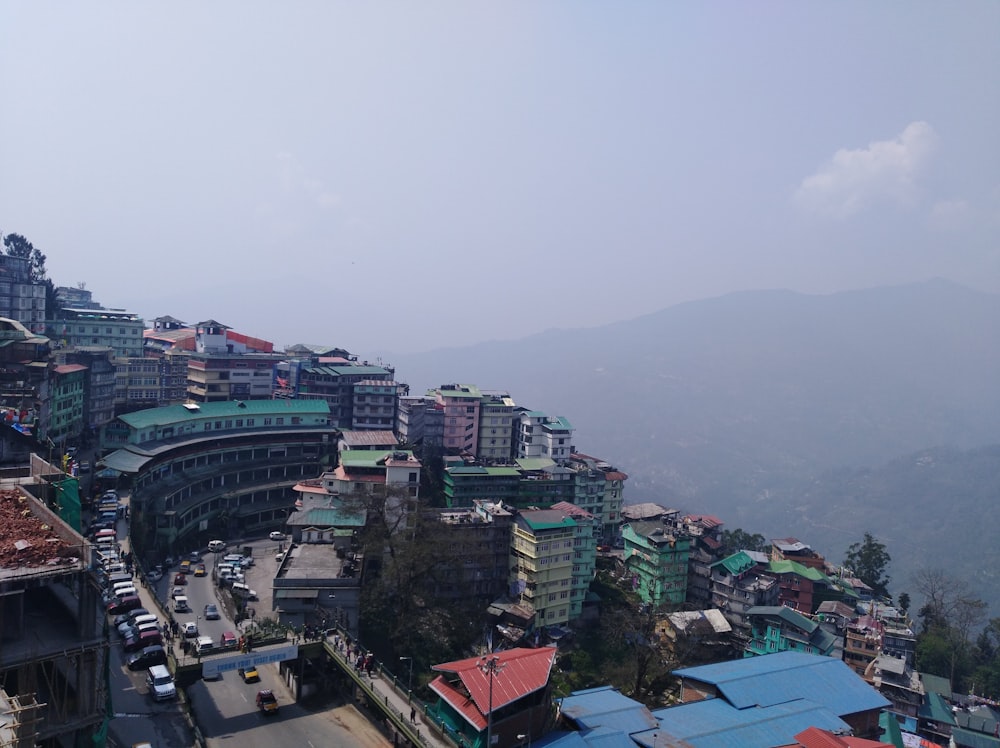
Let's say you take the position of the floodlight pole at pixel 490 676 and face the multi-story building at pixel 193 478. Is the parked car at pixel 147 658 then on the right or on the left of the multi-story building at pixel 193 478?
left

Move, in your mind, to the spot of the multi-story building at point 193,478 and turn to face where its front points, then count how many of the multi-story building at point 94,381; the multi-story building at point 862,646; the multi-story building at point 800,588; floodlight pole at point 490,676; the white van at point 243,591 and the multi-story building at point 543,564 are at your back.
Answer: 1

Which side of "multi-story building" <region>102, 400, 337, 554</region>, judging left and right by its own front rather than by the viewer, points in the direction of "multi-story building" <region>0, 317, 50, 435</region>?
right

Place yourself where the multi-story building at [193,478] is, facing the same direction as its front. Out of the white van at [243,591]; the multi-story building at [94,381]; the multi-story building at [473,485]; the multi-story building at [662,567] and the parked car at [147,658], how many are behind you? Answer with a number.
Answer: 1

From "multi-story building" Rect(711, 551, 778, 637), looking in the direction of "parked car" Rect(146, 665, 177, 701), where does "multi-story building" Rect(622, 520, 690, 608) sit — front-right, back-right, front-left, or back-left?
front-right

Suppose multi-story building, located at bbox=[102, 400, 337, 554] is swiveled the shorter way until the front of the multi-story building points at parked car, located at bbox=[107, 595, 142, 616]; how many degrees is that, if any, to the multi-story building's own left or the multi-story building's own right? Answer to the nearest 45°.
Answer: approximately 45° to the multi-story building's own right

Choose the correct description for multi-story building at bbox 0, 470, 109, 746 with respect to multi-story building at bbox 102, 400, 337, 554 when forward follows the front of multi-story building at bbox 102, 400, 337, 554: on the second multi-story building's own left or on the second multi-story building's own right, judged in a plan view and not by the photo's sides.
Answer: on the second multi-story building's own right

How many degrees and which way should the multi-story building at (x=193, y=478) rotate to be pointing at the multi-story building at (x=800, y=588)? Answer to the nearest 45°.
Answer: approximately 45° to its left

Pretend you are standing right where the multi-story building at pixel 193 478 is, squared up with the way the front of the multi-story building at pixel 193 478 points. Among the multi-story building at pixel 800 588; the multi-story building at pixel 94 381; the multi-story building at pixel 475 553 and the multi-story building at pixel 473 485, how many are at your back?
1

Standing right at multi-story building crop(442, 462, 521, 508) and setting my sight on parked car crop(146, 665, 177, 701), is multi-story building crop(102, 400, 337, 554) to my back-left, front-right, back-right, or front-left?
front-right

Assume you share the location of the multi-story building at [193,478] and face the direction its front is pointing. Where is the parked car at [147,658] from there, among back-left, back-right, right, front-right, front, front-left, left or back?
front-right

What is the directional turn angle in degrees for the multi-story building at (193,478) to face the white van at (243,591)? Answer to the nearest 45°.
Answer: approximately 45° to its right

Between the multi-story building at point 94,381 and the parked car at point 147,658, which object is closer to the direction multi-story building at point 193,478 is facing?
the parked car
